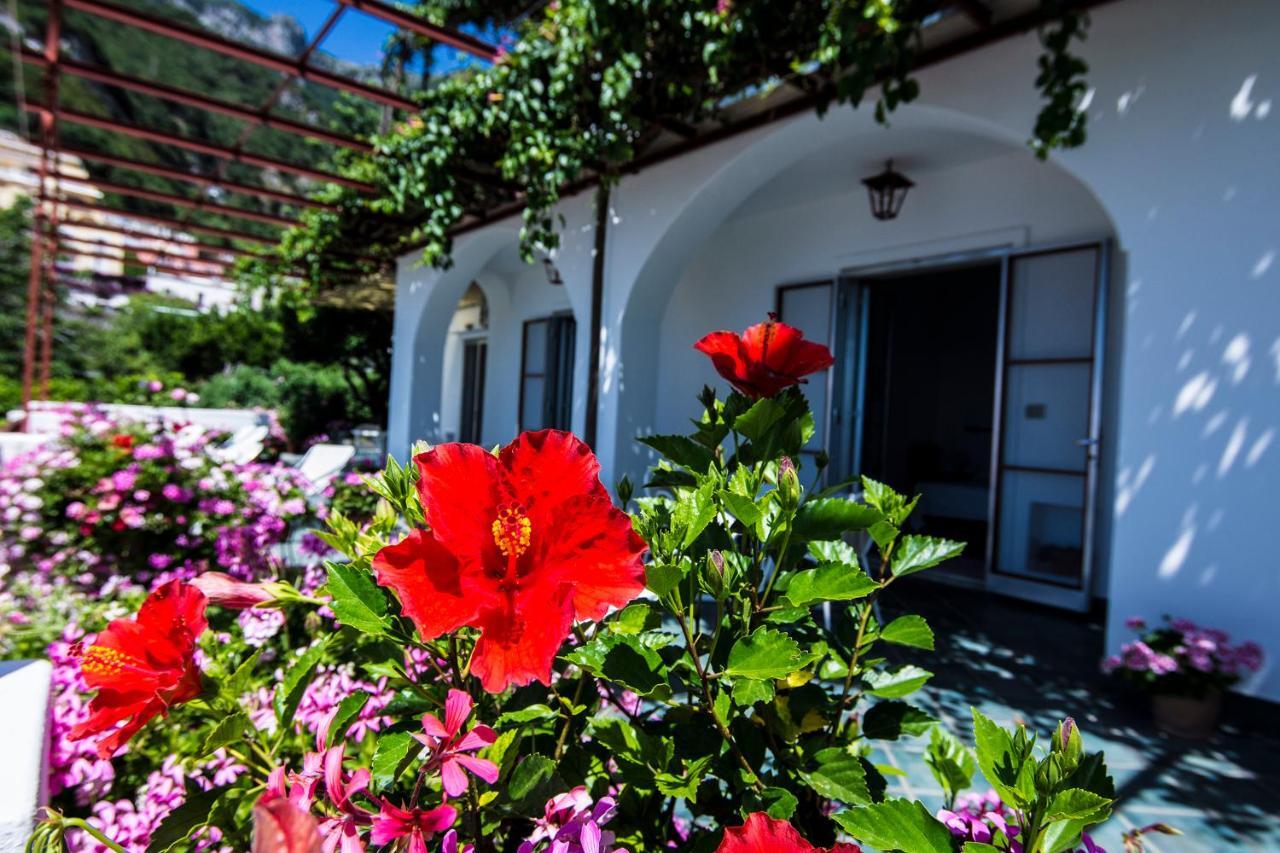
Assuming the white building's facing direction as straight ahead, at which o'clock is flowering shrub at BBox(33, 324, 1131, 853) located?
The flowering shrub is roughly at 11 o'clock from the white building.

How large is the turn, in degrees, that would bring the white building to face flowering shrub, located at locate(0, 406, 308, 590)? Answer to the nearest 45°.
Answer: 0° — it already faces it

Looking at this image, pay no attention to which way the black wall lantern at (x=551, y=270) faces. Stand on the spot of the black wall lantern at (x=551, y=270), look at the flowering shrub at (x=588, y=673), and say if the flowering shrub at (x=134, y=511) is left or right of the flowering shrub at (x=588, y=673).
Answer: right

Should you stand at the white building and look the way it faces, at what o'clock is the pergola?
The pergola is roughly at 1 o'clock from the white building.

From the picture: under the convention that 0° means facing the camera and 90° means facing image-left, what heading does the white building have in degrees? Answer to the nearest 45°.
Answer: approximately 45°

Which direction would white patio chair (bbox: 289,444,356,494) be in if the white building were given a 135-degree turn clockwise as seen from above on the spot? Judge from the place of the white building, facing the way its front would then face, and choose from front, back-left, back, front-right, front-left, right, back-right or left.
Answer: left
